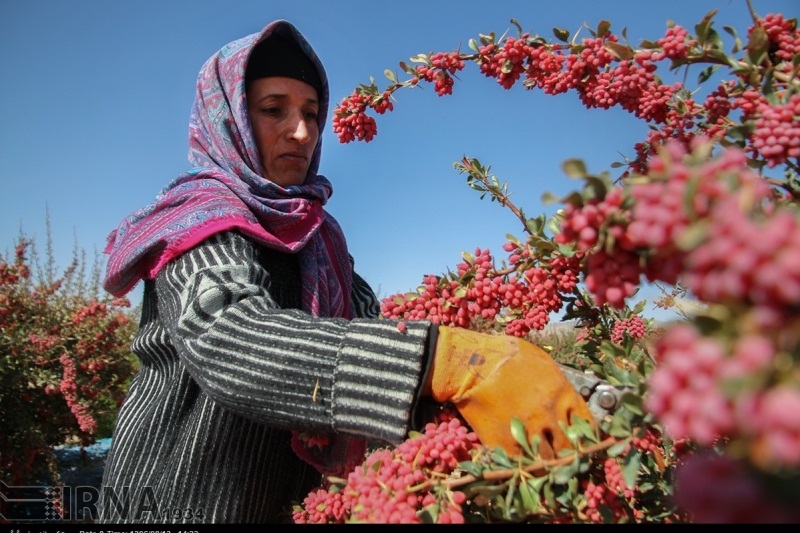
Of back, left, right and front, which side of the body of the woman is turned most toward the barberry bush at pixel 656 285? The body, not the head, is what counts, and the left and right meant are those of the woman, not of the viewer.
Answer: front

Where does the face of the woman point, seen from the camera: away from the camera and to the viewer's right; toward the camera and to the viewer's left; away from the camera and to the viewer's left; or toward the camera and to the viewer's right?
toward the camera and to the viewer's right

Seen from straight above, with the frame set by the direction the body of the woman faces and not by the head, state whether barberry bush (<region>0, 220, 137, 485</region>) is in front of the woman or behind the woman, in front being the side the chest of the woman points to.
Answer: behind

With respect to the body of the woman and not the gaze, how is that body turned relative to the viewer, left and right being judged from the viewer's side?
facing the viewer and to the right of the viewer
